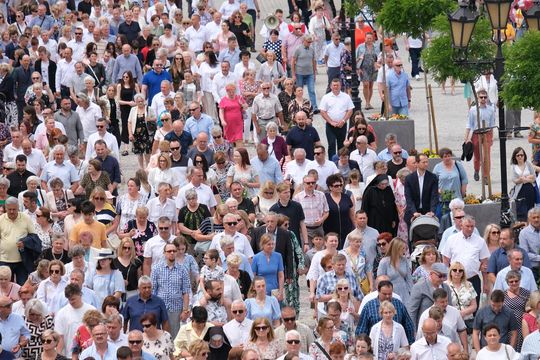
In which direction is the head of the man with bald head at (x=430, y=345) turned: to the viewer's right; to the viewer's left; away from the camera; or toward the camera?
toward the camera

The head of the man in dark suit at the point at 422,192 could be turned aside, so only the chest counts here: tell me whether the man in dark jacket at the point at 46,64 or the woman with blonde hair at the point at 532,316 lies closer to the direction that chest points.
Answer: the woman with blonde hair

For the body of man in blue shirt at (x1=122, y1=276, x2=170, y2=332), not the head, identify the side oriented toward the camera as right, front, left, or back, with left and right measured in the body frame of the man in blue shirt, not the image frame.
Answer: front

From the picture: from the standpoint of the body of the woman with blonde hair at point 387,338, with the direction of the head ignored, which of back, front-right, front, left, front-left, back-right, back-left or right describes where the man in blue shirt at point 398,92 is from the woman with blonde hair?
back

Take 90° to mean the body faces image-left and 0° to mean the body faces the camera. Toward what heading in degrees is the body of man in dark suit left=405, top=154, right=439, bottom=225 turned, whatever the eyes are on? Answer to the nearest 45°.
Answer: approximately 0°

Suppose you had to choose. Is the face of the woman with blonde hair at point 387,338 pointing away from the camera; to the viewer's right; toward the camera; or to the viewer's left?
toward the camera

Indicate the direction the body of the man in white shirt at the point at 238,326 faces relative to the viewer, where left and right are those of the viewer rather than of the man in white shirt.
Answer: facing the viewer

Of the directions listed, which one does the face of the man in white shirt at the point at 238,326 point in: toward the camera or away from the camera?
toward the camera

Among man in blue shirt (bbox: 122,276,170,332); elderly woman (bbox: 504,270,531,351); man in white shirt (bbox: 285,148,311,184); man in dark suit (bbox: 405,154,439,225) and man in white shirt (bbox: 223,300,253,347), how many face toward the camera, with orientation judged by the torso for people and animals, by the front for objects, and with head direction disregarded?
5

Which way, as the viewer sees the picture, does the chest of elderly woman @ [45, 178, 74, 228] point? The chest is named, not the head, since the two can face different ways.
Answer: toward the camera

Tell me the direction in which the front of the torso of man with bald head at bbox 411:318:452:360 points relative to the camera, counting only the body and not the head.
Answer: toward the camera

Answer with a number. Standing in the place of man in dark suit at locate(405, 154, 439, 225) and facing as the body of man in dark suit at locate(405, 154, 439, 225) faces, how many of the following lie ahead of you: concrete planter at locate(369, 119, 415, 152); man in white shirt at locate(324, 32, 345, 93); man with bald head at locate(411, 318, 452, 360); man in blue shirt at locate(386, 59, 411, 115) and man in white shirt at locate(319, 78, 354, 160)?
1
